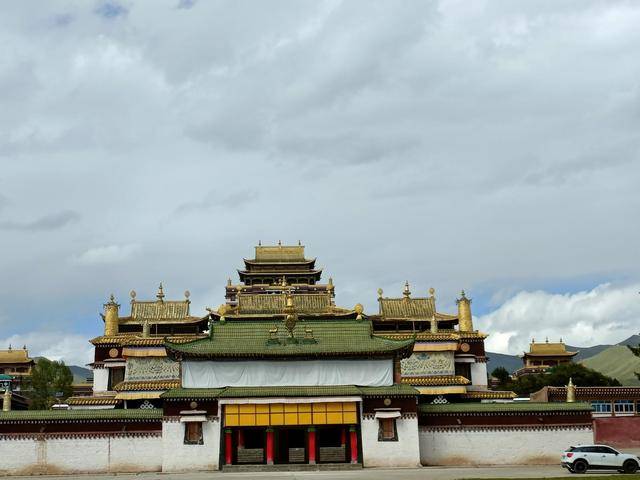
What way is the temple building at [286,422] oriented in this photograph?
toward the camera
